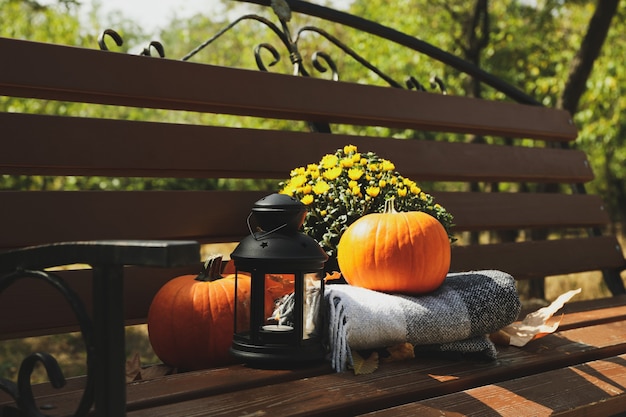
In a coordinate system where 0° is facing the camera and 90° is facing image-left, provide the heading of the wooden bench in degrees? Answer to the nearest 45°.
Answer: approximately 315°
